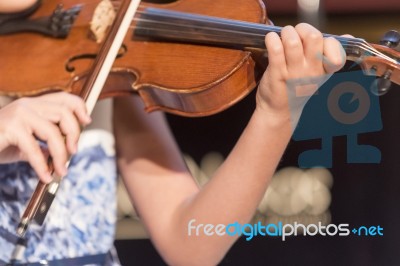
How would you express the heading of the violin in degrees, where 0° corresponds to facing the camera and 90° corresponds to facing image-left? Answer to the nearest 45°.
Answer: approximately 0°
